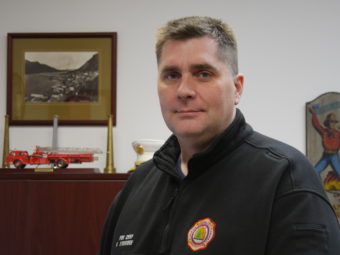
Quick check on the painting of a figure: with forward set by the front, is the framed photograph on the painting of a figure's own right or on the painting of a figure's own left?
on the painting of a figure's own right

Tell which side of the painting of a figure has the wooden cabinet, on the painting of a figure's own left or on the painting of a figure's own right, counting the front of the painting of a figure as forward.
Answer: on the painting of a figure's own right

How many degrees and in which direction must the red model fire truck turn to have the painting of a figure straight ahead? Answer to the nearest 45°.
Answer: approximately 180°

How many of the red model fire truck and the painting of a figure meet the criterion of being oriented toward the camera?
1

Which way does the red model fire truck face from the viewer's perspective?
to the viewer's left

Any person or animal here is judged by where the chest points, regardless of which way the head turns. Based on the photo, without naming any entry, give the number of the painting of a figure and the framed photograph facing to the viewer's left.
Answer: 0

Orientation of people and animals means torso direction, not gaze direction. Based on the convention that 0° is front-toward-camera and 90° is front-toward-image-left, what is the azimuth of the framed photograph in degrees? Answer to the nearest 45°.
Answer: approximately 0°

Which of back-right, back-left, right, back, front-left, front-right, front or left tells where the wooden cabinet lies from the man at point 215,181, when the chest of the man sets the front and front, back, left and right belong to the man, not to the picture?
right

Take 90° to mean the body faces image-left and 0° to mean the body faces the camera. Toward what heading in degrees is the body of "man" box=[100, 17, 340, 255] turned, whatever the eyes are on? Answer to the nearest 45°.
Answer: approximately 45°
